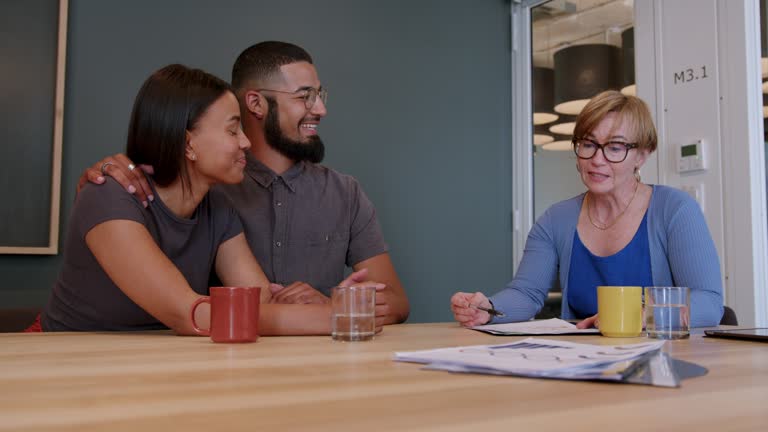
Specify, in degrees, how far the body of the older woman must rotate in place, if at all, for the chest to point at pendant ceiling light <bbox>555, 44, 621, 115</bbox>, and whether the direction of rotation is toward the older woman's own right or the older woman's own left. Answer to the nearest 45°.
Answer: approximately 135° to the older woman's own right

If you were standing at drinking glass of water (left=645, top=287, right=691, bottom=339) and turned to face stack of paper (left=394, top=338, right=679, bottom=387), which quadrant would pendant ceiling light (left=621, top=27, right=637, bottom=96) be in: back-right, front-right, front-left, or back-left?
back-right

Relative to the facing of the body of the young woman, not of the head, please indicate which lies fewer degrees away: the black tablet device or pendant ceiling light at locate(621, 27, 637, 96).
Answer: the black tablet device

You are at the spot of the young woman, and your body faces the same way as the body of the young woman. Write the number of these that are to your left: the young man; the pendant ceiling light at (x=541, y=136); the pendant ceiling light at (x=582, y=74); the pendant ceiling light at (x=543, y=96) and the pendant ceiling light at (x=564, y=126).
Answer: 5

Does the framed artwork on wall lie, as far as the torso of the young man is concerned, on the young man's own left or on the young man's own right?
on the young man's own right

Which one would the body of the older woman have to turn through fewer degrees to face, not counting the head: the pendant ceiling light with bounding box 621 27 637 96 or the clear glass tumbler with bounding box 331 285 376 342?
the clear glass tumbler

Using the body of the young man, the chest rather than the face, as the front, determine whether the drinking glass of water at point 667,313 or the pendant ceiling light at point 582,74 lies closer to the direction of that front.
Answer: the drinking glass of water

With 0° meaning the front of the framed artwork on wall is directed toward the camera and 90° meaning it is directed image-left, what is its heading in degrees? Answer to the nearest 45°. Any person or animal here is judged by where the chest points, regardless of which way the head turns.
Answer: approximately 0°

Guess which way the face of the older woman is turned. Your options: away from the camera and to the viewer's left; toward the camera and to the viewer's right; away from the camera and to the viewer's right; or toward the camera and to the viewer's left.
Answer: toward the camera and to the viewer's left

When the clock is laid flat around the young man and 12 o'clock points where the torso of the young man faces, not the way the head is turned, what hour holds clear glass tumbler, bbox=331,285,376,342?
The clear glass tumbler is roughly at 12 o'clock from the young man.

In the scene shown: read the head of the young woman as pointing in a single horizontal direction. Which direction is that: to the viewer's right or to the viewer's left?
to the viewer's right

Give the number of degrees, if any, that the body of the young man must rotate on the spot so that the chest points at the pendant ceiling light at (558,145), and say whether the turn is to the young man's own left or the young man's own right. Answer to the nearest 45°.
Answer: approximately 135° to the young man's own left

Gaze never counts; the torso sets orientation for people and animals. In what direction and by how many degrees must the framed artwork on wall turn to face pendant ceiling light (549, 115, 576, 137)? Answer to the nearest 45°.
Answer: approximately 90° to its left

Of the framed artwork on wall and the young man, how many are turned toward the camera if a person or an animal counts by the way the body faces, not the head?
2
